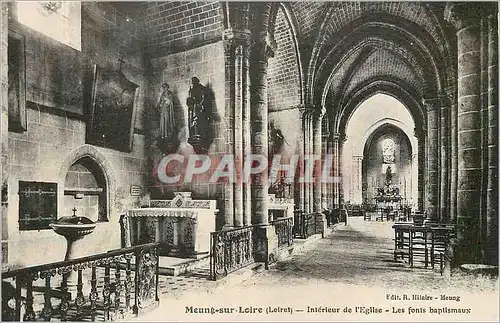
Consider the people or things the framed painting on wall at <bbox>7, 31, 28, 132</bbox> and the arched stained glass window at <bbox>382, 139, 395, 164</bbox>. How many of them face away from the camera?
0

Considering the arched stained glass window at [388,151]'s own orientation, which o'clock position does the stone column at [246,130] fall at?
The stone column is roughly at 12 o'clock from the arched stained glass window.

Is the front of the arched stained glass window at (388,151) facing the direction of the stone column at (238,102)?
yes

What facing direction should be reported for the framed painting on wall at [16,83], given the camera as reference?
facing the viewer and to the right of the viewer

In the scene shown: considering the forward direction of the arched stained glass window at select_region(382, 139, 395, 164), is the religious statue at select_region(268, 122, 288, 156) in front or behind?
in front

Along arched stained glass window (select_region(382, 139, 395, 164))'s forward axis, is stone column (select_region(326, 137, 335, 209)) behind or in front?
in front

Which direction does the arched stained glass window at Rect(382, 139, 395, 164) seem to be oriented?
toward the camera

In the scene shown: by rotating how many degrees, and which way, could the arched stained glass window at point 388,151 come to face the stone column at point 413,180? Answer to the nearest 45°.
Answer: approximately 45° to its left

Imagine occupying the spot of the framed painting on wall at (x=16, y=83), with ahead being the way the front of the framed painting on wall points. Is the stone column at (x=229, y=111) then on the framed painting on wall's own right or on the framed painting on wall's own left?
on the framed painting on wall's own left

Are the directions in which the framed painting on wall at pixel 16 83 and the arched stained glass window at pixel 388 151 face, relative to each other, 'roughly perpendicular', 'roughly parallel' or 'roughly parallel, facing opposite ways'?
roughly perpendicular

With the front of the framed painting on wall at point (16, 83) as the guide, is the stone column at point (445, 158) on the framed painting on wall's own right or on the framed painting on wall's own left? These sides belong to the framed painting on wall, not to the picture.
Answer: on the framed painting on wall's own left

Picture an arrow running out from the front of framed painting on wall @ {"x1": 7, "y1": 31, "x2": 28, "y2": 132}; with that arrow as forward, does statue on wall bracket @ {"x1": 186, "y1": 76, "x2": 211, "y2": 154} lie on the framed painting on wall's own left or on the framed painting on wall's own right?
on the framed painting on wall's own left
